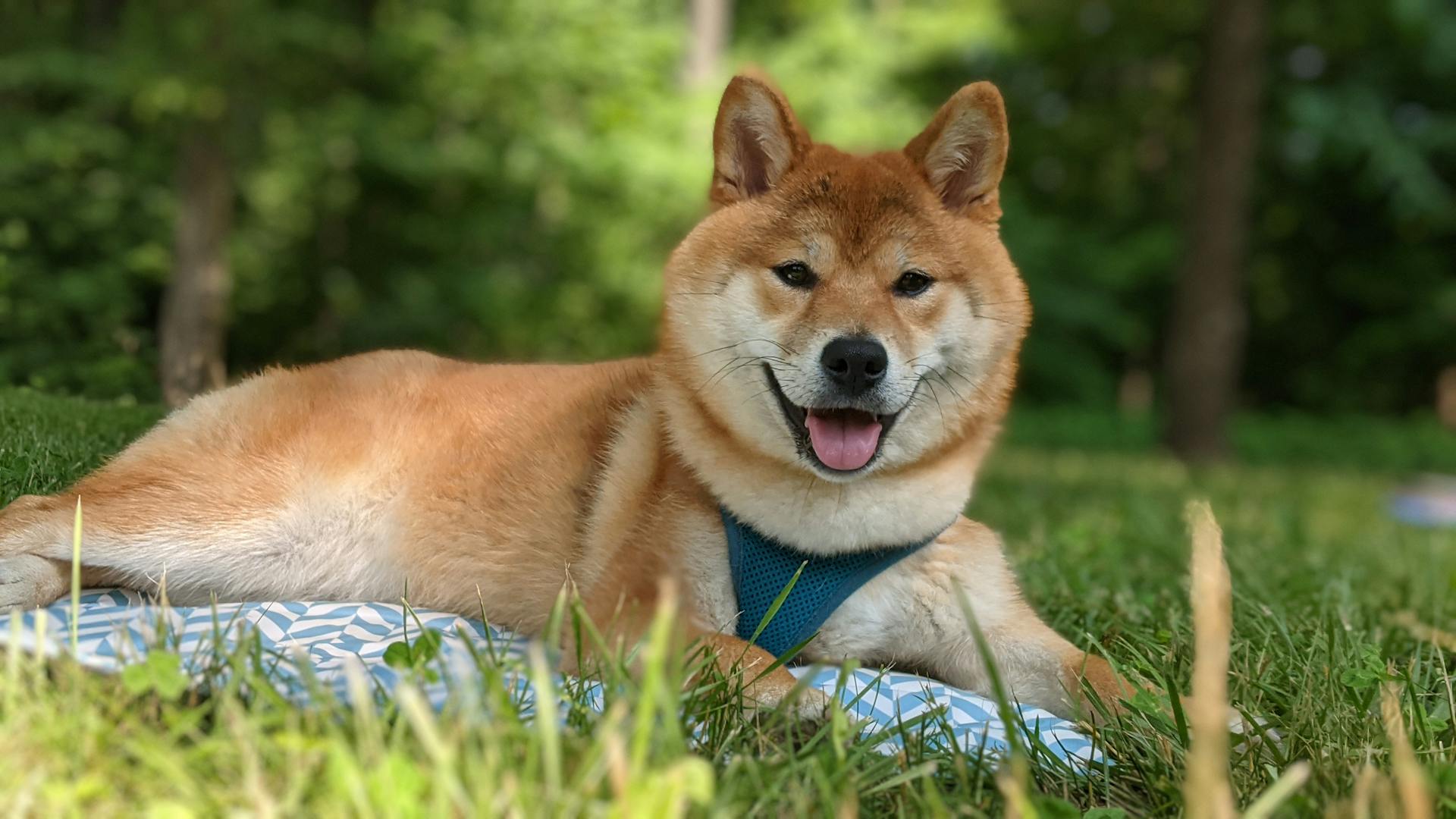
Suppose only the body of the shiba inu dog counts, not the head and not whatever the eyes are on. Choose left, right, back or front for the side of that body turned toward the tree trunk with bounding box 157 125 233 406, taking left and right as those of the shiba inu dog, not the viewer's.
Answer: back

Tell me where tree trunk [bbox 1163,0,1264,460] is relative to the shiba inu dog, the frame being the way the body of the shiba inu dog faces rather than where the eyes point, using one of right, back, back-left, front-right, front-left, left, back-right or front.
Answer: left

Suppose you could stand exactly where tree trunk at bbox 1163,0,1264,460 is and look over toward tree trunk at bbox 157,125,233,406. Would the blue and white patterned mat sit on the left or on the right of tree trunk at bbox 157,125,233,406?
left

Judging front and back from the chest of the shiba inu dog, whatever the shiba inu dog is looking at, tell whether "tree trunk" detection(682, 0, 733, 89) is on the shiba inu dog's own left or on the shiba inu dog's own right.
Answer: on the shiba inu dog's own left

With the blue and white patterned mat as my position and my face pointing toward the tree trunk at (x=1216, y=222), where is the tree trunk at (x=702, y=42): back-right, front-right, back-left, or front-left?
front-left

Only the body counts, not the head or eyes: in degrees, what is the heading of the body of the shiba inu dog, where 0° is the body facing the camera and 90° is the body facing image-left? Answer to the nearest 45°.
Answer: approximately 315°

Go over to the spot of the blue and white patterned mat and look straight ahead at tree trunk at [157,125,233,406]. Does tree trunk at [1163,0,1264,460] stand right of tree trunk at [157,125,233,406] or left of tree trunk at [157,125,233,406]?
right

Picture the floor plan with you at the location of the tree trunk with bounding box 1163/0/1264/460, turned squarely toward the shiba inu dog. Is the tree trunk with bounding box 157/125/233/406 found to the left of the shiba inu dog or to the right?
right
